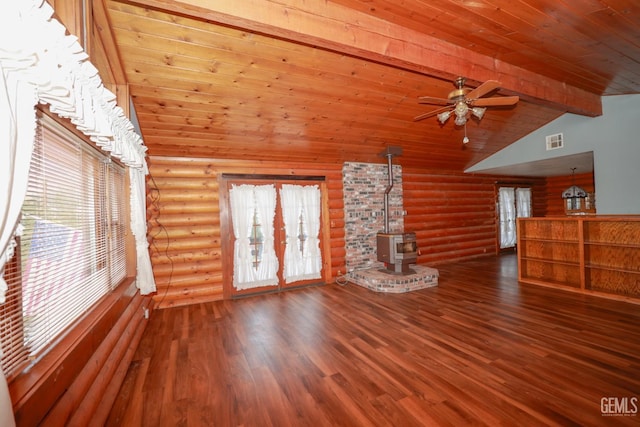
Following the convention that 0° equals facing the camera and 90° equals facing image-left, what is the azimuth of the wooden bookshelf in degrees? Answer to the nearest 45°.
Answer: approximately 45°

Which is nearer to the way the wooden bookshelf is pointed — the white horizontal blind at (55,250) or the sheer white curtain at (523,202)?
the white horizontal blind

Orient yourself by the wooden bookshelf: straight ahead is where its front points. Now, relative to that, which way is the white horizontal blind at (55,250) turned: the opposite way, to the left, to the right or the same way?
the opposite way

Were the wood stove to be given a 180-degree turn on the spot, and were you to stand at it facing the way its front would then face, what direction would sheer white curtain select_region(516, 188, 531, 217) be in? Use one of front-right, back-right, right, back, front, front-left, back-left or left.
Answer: right

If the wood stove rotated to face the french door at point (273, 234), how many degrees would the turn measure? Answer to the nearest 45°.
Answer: approximately 135° to its right

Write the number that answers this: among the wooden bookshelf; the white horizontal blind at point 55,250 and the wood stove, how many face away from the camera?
0

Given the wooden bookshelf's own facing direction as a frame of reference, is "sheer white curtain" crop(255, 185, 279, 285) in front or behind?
in front

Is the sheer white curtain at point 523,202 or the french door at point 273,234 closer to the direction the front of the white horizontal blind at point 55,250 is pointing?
the sheer white curtain

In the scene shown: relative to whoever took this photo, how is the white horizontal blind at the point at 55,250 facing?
facing the viewer and to the right of the viewer

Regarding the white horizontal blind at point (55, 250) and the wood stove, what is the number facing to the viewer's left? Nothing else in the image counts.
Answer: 0

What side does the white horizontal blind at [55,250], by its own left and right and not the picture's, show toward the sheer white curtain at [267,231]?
left

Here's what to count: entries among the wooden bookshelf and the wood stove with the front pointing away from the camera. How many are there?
0

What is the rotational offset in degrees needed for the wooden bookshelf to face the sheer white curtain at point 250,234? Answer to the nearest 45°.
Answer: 0° — it already faces it

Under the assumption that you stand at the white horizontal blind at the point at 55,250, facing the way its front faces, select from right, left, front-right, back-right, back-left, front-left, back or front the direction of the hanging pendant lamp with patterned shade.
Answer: front-left

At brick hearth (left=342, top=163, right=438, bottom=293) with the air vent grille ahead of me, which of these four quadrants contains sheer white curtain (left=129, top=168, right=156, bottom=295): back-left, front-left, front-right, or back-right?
back-right
